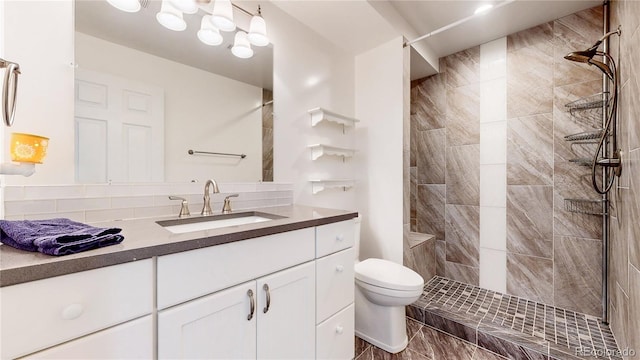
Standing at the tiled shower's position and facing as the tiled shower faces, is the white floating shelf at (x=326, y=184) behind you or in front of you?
in front

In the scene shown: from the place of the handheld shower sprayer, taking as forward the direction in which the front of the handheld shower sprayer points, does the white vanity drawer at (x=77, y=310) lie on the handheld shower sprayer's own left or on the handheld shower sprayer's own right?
on the handheld shower sprayer's own left

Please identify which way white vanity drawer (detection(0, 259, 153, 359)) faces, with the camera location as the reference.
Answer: facing the viewer and to the right of the viewer

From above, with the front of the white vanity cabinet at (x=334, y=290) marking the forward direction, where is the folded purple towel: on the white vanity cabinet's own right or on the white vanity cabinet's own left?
on the white vanity cabinet's own right

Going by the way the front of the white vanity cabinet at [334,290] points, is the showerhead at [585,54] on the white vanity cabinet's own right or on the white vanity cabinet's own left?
on the white vanity cabinet's own left

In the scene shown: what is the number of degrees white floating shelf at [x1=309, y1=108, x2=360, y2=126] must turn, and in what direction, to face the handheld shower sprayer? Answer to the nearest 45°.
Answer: approximately 45° to its left

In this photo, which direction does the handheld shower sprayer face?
to the viewer's left

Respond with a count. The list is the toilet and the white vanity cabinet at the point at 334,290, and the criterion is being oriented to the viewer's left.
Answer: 0

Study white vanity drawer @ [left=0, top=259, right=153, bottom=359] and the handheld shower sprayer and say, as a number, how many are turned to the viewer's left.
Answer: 1

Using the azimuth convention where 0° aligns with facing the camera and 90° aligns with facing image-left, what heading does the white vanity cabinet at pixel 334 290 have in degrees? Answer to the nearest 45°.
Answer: approximately 315°

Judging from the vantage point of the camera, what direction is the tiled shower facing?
facing the viewer and to the left of the viewer
